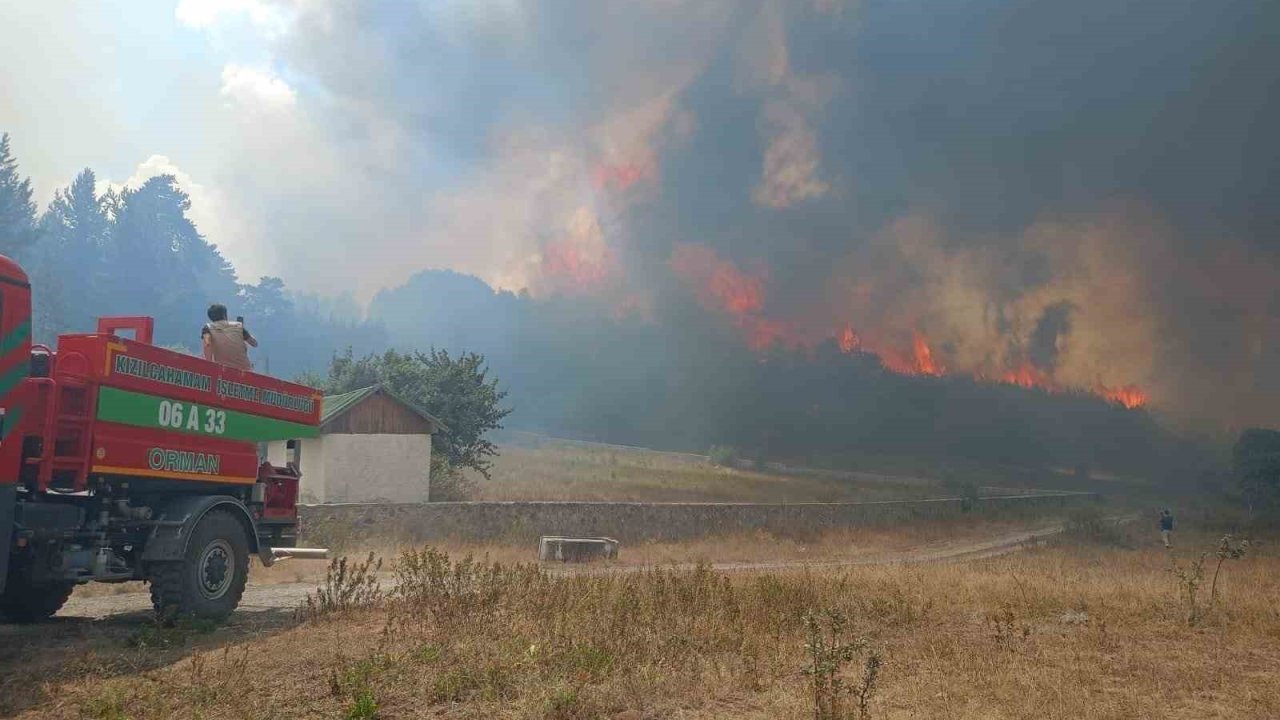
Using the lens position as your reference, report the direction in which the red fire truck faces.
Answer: facing the viewer and to the left of the viewer

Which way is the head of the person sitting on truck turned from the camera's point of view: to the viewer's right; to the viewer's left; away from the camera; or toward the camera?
away from the camera

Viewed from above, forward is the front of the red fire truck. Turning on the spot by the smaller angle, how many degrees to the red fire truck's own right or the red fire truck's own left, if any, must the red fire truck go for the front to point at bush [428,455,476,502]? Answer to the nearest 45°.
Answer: approximately 180°

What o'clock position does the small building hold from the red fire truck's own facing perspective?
The small building is roughly at 5 o'clock from the red fire truck.

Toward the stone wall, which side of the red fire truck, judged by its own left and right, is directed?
back
